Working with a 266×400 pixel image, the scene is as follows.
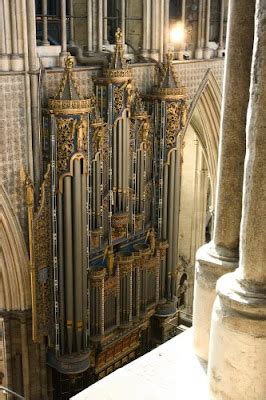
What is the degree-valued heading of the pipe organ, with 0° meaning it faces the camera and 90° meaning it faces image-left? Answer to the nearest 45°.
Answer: approximately 315°

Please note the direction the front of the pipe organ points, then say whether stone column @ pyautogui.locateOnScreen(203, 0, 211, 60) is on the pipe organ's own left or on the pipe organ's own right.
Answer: on the pipe organ's own left

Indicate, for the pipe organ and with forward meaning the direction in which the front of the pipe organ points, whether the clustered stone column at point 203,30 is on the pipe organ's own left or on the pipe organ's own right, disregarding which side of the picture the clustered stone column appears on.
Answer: on the pipe organ's own left

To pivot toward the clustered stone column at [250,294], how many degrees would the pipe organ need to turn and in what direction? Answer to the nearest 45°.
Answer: approximately 45° to its right
